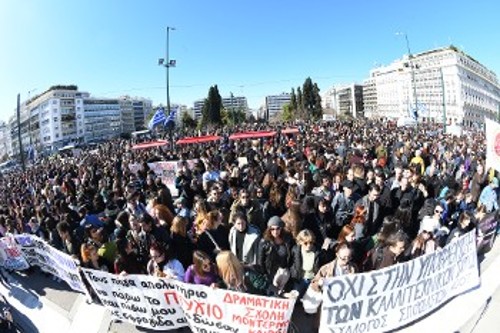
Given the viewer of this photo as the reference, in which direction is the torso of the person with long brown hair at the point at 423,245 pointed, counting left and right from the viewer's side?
facing the viewer

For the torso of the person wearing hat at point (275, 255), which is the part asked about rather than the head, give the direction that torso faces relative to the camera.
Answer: toward the camera

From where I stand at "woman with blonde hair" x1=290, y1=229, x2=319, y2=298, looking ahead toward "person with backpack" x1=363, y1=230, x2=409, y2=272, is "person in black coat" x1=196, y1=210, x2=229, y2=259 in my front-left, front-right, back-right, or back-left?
back-left

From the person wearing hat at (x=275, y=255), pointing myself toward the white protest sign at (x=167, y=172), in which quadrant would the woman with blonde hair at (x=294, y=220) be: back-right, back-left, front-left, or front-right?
front-right

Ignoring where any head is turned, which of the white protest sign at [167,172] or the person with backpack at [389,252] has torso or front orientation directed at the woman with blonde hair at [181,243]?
the white protest sign

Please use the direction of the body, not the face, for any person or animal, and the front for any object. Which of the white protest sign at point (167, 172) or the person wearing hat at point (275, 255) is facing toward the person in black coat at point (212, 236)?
the white protest sign

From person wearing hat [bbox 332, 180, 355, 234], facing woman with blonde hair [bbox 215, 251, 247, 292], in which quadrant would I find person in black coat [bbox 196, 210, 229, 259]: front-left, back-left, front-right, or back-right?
front-right
